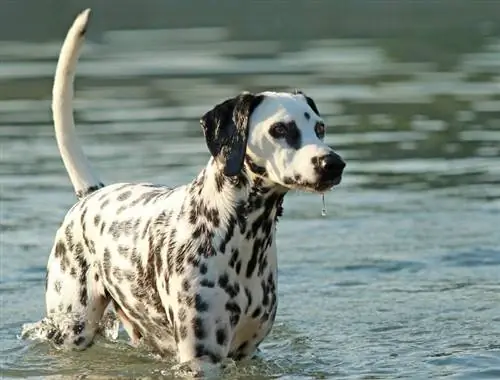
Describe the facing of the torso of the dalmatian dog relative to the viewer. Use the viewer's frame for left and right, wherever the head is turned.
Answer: facing the viewer and to the right of the viewer
